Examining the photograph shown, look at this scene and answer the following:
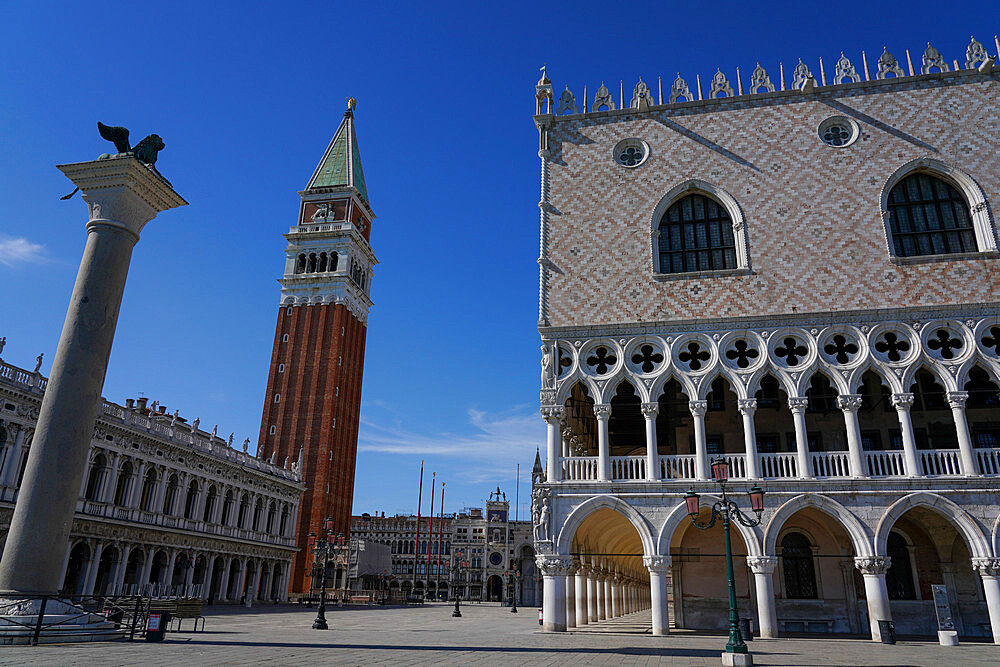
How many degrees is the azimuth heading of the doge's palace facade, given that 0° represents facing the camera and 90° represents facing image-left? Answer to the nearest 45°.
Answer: approximately 0°
